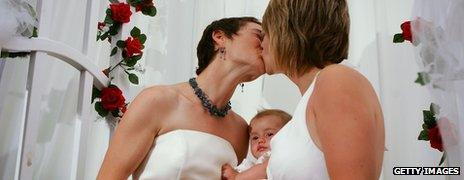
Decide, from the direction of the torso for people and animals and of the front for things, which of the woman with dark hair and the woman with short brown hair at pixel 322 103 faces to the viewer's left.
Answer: the woman with short brown hair

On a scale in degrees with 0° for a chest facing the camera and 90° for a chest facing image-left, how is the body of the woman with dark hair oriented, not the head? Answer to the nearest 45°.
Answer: approximately 315°

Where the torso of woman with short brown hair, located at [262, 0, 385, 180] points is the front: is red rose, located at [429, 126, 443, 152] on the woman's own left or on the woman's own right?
on the woman's own right

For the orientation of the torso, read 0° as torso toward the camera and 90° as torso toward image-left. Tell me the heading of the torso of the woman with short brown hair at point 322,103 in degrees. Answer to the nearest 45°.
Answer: approximately 90°

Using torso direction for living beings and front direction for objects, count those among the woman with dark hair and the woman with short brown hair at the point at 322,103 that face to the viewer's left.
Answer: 1

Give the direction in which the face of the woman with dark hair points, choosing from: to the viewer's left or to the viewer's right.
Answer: to the viewer's right
